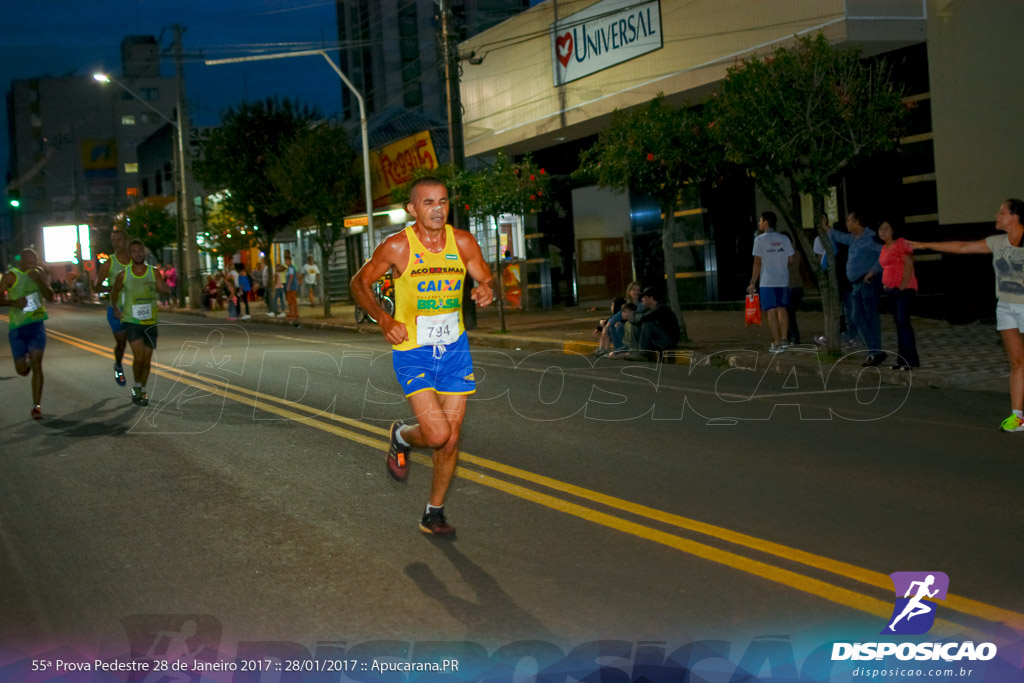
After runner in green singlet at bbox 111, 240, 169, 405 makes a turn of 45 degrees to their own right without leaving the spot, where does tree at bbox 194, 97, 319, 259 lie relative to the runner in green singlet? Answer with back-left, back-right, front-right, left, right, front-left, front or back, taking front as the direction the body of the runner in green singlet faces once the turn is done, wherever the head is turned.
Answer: back-right

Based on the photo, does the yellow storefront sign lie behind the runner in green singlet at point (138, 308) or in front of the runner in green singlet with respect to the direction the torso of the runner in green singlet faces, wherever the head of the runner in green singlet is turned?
behind

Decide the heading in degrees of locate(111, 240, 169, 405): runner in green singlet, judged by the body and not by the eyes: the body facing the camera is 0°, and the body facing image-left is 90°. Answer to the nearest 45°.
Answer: approximately 0°

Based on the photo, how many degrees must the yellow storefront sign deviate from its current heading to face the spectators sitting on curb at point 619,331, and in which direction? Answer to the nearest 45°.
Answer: approximately 45° to its left

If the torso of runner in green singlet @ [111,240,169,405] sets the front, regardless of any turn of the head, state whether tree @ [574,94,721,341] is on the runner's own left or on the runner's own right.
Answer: on the runner's own left

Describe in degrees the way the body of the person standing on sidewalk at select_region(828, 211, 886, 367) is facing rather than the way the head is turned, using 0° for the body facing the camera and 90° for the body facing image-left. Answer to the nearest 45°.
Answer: approximately 45°

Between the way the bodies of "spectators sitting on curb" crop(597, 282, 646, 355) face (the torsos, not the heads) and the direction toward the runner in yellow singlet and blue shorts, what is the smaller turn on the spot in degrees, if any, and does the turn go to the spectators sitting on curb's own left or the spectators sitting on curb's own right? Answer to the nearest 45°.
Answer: approximately 45° to the spectators sitting on curb's own left
